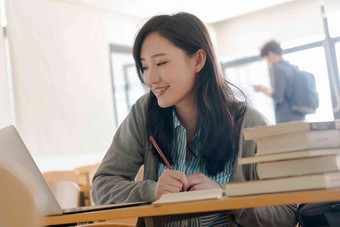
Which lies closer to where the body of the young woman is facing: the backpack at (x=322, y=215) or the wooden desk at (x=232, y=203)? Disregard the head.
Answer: the wooden desk

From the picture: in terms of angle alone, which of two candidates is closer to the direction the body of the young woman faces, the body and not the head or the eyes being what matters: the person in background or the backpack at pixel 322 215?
the backpack

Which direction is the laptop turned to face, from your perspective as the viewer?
facing away from the viewer and to the right of the viewer

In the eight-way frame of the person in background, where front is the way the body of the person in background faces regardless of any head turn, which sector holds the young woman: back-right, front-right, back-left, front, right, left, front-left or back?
left

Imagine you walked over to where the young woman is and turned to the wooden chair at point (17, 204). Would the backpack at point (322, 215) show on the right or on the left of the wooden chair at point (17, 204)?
left

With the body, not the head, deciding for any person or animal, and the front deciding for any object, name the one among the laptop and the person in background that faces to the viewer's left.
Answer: the person in background

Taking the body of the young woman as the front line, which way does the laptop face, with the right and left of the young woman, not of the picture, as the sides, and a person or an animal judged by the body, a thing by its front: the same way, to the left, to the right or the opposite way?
the opposite way

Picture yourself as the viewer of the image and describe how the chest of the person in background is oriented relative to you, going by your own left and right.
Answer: facing to the left of the viewer

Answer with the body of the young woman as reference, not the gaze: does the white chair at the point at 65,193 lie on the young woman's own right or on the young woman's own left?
on the young woman's own right

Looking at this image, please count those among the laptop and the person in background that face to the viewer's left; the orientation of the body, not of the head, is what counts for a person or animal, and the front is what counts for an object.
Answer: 1

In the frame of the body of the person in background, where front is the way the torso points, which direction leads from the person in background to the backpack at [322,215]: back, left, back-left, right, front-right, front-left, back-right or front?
left

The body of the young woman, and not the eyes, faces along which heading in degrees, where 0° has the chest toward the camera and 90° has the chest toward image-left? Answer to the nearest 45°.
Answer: approximately 45°

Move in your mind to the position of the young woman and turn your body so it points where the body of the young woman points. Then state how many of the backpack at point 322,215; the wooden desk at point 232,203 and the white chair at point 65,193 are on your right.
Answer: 1

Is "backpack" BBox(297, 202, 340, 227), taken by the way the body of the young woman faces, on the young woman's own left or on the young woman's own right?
on the young woman's own left
